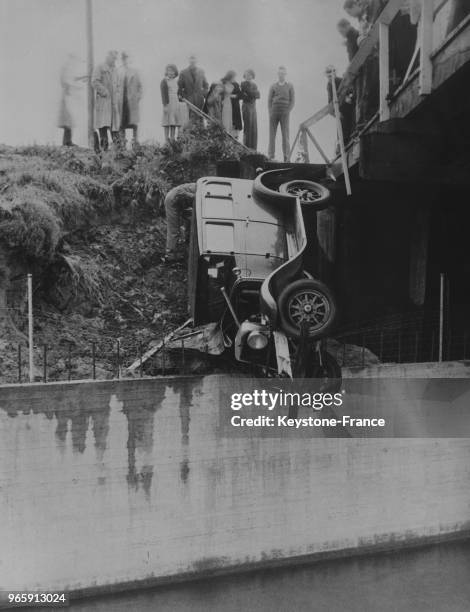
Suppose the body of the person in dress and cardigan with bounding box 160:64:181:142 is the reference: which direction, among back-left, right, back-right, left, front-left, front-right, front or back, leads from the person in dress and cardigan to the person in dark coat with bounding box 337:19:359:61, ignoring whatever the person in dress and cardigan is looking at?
front-left

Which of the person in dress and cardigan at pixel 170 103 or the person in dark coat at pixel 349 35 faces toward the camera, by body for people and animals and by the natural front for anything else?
the person in dress and cardigan

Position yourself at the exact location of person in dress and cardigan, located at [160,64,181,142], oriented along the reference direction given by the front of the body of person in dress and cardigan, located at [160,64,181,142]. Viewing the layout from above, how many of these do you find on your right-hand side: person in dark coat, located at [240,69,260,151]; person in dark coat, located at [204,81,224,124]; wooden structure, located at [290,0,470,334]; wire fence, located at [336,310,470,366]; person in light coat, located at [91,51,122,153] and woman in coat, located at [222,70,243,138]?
1

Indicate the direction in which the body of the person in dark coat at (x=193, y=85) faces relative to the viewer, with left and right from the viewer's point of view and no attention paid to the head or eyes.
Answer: facing the viewer

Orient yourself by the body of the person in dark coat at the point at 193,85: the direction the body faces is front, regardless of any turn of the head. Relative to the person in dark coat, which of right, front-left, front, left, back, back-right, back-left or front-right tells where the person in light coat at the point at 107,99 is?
right

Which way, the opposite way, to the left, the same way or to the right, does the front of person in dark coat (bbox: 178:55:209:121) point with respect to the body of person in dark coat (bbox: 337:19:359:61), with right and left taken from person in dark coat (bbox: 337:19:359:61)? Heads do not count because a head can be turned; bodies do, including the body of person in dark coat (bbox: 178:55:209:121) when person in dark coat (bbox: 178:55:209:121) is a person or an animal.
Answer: to the left

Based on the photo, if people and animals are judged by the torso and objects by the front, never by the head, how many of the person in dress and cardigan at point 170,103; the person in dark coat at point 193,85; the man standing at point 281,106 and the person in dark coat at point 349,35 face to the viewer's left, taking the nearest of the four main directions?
1

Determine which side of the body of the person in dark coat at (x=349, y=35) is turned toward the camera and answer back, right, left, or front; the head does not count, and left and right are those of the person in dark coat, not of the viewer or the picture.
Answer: left

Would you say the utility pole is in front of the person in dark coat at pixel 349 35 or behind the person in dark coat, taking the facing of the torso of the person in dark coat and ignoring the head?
in front

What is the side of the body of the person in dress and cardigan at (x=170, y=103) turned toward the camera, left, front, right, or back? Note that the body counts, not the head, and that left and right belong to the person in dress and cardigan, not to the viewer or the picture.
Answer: front

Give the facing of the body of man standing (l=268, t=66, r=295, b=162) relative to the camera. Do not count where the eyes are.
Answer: toward the camera

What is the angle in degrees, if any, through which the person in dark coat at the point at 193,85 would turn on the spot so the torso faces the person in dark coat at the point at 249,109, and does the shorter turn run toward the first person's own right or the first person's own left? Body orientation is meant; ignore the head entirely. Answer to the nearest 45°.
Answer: approximately 90° to the first person's own left

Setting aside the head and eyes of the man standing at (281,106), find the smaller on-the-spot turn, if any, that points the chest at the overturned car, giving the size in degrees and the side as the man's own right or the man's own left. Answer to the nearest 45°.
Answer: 0° — they already face it

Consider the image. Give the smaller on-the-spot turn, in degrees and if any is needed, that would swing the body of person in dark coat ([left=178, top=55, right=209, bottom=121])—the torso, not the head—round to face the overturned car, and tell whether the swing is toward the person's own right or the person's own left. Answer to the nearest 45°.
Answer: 0° — they already face it
